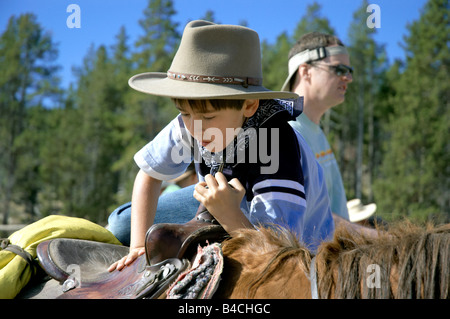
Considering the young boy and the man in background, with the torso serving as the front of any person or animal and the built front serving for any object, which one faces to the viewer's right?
the man in background

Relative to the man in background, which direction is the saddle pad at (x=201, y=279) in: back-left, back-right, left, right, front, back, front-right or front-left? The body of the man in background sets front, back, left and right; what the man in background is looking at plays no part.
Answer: right

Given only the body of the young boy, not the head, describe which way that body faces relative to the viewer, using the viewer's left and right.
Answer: facing the viewer and to the left of the viewer

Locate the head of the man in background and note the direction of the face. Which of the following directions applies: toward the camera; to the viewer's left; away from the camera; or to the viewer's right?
to the viewer's right

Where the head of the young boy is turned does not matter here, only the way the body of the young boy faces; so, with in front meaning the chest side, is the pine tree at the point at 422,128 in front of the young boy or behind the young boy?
behind

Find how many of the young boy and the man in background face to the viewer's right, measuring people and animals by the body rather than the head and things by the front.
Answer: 1

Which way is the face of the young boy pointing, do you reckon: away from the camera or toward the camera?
toward the camera

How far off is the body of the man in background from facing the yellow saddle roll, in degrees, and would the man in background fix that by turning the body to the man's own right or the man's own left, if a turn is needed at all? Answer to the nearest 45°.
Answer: approximately 135° to the man's own right

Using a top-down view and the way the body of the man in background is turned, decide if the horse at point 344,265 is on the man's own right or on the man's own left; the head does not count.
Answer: on the man's own right

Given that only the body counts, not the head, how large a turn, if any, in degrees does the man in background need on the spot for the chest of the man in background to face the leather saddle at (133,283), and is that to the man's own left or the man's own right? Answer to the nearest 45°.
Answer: approximately 90° to the man's own right
